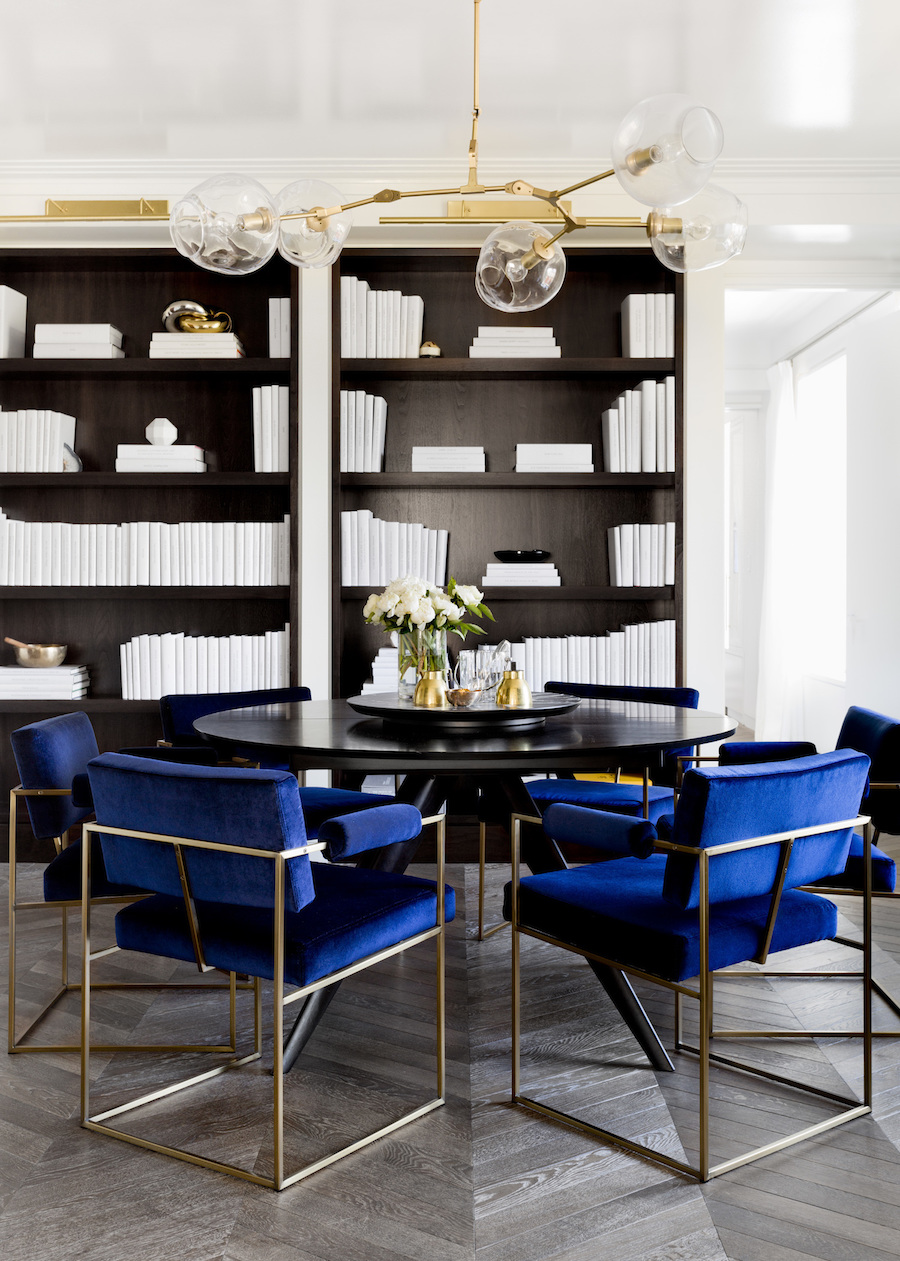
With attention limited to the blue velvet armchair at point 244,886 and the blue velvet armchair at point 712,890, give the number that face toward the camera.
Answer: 0

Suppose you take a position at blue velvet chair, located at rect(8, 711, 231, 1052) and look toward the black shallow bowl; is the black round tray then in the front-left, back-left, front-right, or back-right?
front-right

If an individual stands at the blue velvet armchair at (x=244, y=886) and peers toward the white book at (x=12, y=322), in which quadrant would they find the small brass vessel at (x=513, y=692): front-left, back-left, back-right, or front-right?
front-right

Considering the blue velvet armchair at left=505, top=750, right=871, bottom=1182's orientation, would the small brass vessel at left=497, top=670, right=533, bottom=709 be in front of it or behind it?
in front

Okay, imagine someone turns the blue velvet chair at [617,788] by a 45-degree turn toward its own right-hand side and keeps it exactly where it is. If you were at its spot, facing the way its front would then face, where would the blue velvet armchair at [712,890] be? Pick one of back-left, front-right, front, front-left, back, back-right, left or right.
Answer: left

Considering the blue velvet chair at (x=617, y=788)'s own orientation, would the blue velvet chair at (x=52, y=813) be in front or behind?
in front

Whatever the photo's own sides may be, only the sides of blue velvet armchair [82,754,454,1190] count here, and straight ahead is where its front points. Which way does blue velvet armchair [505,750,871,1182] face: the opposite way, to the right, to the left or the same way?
to the left

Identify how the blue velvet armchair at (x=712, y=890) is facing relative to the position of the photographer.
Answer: facing away from the viewer and to the left of the viewer

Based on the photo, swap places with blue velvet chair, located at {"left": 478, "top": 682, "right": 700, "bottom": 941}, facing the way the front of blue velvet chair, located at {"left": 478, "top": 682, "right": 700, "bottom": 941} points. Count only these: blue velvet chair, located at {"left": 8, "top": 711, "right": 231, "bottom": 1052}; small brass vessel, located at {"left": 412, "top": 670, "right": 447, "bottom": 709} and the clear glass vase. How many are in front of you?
3

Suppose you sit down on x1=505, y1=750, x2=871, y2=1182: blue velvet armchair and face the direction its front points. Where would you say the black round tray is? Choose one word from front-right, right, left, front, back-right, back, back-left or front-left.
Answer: front

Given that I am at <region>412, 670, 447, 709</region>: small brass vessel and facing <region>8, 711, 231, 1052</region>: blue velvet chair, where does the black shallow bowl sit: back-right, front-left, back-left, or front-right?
back-right

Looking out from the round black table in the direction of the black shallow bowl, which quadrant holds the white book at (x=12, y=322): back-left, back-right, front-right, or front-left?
front-left

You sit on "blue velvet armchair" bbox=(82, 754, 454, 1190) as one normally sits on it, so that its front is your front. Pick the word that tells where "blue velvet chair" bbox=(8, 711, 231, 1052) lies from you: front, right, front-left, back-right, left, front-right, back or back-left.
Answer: left

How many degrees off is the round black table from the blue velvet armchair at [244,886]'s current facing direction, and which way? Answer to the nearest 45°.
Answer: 0° — it already faces it

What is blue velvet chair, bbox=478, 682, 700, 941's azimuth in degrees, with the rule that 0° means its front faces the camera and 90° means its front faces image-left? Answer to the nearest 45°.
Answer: approximately 45°

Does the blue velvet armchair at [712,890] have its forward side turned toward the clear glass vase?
yes

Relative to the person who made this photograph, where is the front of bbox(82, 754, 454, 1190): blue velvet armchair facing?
facing away from the viewer and to the right of the viewer

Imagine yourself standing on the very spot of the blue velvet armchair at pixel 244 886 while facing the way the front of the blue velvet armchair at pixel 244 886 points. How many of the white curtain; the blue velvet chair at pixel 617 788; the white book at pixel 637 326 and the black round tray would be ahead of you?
4

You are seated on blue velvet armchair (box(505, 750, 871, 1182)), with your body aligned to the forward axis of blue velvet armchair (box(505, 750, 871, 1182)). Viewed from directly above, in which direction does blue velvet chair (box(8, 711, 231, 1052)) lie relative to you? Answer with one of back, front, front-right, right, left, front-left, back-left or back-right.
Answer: front-left

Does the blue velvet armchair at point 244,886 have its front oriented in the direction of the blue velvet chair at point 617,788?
yes

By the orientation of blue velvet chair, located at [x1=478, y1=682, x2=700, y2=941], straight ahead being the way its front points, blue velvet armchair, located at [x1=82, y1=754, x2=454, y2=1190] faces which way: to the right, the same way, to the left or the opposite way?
the opposite way

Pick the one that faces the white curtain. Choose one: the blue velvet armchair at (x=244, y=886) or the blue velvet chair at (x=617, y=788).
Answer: the blue velvet armchair
